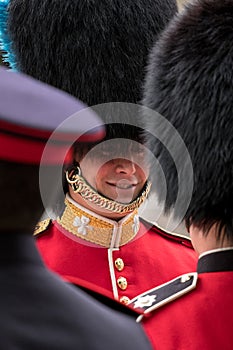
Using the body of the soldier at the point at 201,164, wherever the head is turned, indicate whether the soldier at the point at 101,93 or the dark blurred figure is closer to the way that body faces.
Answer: the soldier

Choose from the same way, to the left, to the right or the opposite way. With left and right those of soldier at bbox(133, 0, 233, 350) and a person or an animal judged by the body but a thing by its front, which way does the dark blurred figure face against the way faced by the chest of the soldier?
the same way

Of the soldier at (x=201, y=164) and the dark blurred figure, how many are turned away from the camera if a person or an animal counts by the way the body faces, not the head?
2

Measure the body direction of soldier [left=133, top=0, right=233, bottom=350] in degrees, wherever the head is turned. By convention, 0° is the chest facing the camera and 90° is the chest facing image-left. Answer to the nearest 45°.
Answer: approximately 180°

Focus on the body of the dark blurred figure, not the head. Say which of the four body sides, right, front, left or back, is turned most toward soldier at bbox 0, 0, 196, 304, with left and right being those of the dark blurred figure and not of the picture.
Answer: front

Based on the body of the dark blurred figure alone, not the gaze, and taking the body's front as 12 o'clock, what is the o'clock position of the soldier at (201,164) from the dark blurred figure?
The soldier is roughly at 1 o'clock from the dark blurred figure.

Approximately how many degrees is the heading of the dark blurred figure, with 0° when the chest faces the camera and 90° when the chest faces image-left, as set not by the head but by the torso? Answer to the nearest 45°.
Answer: approximately 180°

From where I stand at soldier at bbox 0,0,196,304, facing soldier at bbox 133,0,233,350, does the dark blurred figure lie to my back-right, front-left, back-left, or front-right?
front-right

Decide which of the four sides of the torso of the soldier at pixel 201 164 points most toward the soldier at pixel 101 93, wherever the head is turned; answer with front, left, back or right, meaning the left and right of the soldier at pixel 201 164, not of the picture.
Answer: front
